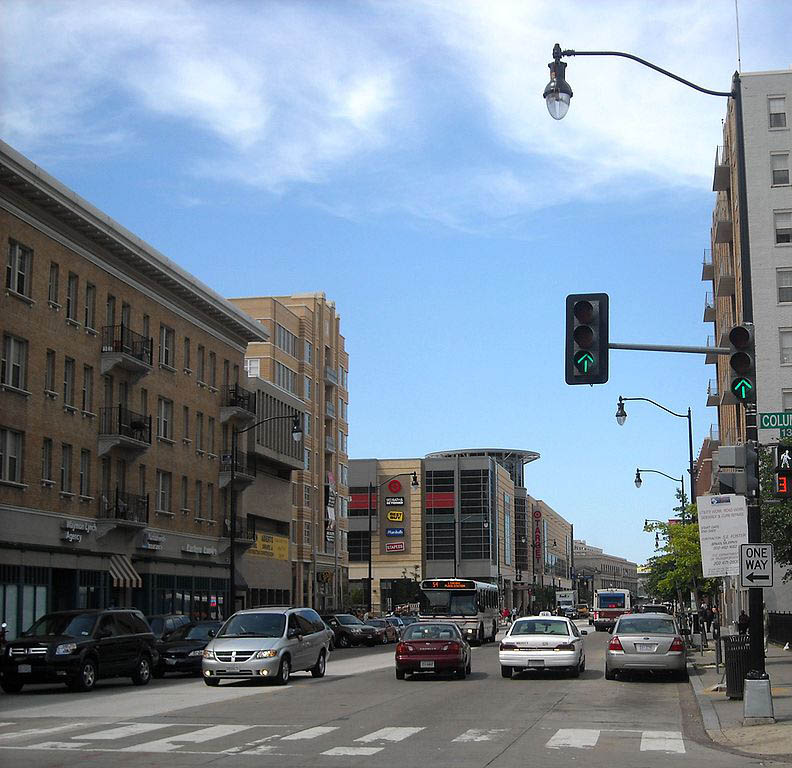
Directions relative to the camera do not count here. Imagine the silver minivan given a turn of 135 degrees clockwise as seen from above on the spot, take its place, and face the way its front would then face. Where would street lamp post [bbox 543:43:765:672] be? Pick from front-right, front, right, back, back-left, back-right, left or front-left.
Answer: back-right

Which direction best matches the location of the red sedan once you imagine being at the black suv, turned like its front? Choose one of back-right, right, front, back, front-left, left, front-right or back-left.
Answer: back-left

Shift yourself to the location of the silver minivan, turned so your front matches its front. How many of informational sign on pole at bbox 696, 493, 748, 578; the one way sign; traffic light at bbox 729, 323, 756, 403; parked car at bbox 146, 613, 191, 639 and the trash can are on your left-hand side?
4

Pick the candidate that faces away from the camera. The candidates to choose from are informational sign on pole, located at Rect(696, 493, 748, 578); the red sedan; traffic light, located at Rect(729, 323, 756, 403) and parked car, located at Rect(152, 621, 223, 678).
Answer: the red sedan

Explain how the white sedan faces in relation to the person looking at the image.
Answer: facing away from the viewer

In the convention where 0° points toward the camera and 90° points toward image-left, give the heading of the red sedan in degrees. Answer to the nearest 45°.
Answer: approximately 180°

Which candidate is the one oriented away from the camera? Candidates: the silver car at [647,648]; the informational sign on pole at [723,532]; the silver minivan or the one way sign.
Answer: the silver car

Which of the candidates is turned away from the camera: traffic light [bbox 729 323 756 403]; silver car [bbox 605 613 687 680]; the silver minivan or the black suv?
the silver car

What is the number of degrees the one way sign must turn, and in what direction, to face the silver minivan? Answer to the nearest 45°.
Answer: approximately 135° to its right

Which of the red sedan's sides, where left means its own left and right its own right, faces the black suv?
left

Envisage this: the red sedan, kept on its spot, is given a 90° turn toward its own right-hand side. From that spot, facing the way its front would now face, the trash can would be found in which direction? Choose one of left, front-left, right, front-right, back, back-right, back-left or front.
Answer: front-right
